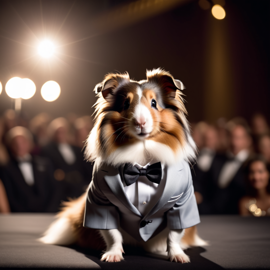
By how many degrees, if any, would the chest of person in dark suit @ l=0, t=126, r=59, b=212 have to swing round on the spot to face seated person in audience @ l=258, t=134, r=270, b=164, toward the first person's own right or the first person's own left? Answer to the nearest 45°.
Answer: approximately 90° to the first person's own left

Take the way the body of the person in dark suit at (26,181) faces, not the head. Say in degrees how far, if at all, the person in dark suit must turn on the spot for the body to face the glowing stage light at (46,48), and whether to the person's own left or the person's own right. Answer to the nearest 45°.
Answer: approximately 180°

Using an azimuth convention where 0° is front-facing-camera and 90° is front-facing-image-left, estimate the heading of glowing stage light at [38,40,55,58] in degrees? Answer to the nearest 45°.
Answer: approximately 0°

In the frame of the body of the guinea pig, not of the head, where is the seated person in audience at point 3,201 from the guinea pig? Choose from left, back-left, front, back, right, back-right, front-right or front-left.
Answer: back-right

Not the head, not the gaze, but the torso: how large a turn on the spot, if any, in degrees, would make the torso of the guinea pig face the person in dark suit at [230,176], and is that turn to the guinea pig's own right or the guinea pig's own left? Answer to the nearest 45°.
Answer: approximately 135° to the guinea pig's own left

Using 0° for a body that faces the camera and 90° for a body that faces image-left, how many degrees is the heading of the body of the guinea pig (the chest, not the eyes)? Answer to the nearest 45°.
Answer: approximately 0°

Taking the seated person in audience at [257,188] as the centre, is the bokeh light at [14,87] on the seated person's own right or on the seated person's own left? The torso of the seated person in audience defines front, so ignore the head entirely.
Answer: on the seated person's own right

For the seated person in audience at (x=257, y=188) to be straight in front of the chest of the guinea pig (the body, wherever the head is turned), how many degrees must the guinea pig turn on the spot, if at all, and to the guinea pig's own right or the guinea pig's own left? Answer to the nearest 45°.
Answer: approximately 135° to the guinea pig's own left

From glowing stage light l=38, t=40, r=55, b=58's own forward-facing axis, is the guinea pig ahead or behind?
ahead

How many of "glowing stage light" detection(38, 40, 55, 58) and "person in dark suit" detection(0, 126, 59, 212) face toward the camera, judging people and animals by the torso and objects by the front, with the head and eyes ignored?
2
